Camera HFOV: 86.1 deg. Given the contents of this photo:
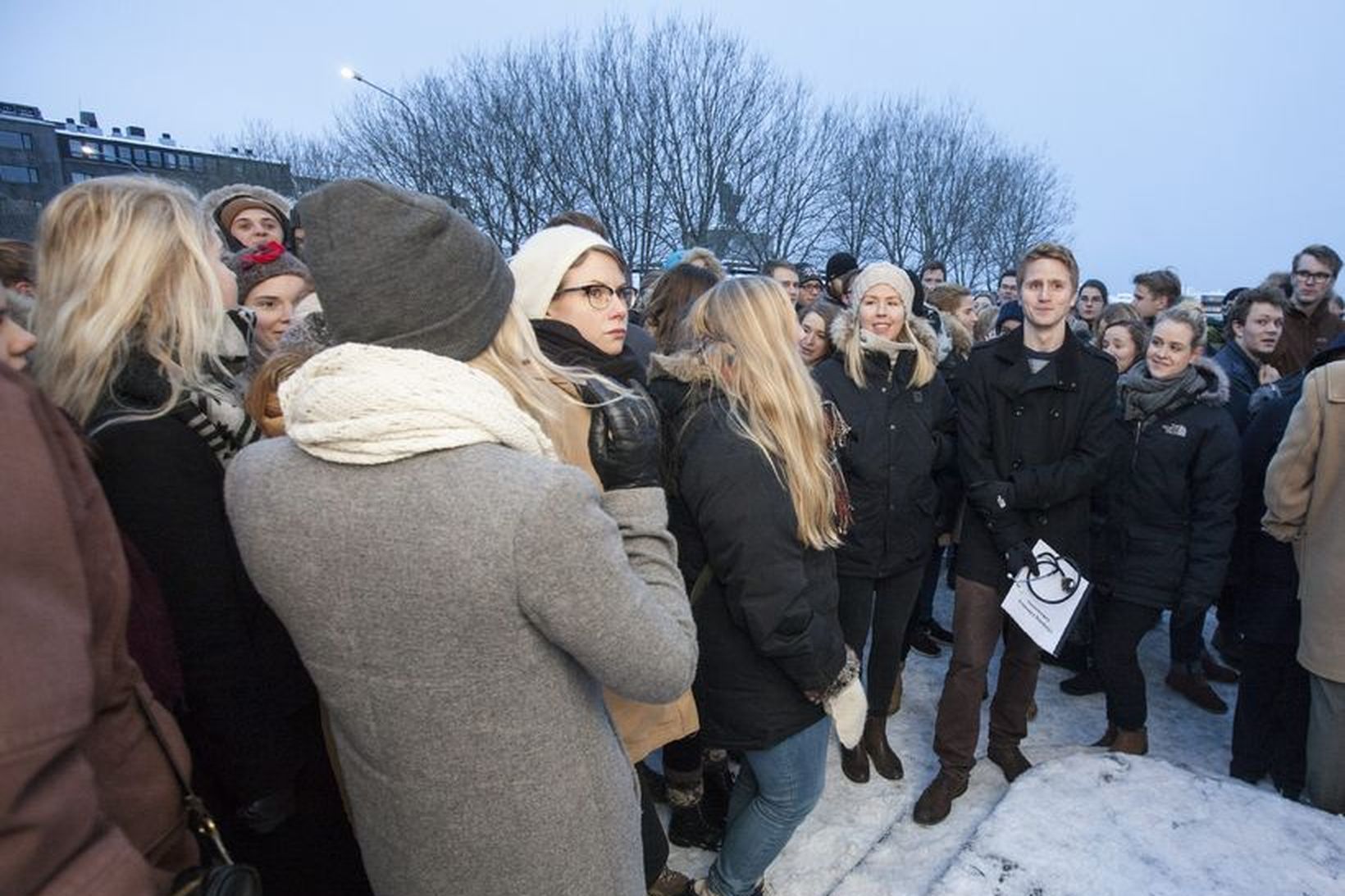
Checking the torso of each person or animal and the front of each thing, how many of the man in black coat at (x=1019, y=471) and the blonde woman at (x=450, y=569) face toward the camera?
1

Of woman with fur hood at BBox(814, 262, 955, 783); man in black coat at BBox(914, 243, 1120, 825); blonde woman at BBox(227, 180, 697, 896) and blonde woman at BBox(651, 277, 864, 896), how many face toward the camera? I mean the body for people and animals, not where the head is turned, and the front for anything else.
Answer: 2

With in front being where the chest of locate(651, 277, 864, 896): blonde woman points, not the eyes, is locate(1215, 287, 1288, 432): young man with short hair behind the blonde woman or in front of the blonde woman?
in front

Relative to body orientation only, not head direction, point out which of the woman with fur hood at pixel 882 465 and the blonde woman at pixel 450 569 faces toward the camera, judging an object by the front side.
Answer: the woman with fur hood

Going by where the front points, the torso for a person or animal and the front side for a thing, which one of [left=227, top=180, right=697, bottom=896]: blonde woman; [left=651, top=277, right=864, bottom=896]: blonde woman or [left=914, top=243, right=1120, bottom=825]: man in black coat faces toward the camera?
the man in black coat

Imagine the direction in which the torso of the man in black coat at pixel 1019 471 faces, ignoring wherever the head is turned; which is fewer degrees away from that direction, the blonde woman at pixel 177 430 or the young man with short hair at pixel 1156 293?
the blonde woman

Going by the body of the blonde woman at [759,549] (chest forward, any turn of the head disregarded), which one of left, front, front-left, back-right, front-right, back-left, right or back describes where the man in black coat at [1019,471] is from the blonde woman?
front

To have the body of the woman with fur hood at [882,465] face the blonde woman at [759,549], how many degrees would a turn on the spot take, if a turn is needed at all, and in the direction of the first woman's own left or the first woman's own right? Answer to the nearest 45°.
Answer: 0° — they already face them

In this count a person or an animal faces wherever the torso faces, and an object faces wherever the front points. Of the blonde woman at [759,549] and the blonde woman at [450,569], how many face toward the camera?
0

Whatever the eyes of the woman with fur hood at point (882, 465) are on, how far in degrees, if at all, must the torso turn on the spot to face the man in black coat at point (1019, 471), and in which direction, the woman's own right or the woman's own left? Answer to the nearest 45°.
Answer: approximately 90° to the woman's own left

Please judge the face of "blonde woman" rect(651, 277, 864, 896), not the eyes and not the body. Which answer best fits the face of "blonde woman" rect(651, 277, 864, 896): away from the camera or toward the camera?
away from the camera

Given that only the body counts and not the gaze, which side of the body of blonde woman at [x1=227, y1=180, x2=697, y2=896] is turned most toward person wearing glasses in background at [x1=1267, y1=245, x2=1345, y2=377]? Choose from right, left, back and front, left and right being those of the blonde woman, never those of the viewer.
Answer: front

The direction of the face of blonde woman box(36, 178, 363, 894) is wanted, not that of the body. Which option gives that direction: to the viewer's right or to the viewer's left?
to the viewer's right

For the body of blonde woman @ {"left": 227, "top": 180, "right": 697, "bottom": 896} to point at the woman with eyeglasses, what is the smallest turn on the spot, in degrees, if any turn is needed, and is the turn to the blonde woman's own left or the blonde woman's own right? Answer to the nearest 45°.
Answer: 0° — they already face them

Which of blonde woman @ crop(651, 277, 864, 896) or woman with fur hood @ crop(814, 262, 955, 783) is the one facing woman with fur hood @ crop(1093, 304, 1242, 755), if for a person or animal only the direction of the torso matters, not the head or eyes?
the blonde woman

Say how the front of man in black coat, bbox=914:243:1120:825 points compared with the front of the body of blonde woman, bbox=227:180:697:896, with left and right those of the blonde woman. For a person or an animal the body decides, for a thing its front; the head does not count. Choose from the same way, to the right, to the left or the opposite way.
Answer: the opposite way

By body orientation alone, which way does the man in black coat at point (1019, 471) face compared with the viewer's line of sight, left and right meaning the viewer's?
facing the viewer

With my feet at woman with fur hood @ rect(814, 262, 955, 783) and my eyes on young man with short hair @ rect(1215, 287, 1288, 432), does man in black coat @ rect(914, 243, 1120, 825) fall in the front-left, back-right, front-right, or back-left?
front-right
